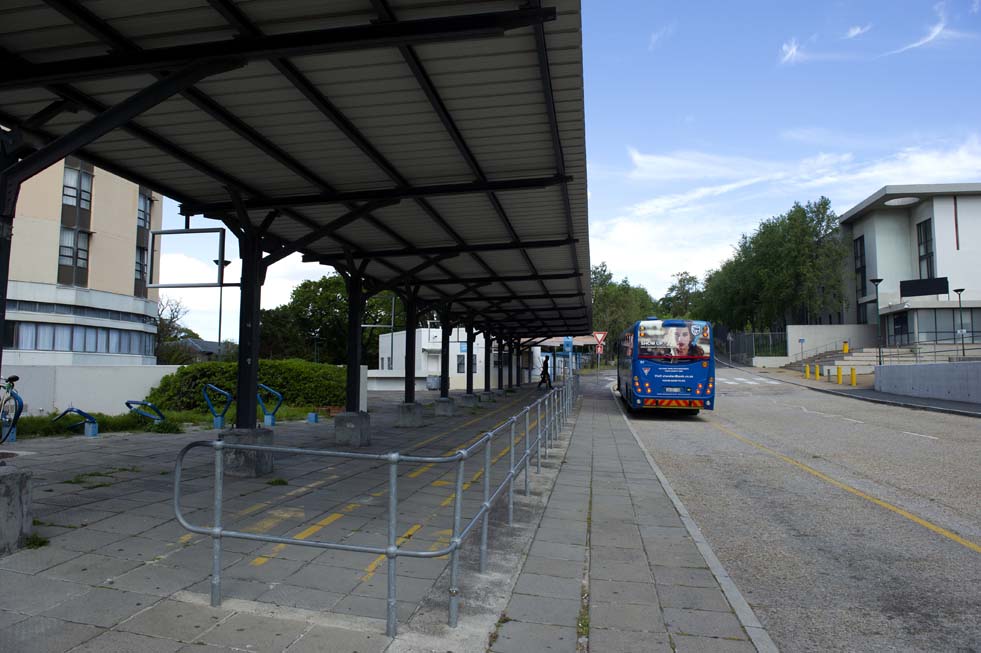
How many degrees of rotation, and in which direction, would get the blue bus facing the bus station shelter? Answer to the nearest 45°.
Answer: approximately 180°

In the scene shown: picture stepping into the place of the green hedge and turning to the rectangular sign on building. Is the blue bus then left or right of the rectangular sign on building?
right

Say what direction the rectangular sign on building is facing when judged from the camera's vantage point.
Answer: facing the viewer and to the left of the viewer

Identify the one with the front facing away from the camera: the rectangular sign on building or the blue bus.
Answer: the blue bus

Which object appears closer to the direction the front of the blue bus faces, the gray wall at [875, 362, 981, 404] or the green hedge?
the gray wall

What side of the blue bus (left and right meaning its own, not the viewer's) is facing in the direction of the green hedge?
left

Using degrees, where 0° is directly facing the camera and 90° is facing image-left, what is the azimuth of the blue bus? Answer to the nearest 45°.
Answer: approximately 180°

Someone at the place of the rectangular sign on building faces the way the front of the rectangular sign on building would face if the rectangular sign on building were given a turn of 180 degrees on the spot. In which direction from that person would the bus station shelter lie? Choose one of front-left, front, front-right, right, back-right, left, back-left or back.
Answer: back-right

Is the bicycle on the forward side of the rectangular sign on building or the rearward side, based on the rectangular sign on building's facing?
on the forward side

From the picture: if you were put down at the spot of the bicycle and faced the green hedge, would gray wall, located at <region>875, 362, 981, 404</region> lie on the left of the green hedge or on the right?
right

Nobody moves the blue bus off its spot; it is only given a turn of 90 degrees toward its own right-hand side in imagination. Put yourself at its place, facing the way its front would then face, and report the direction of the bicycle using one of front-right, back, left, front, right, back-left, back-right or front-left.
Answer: back-right
